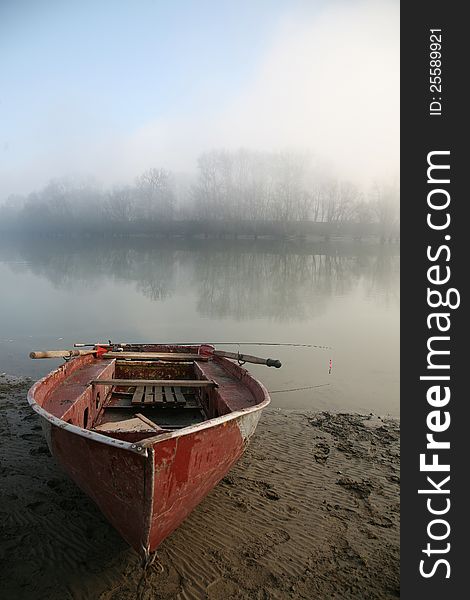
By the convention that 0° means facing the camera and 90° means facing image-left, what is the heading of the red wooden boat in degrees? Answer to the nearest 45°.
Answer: approximately 0°
